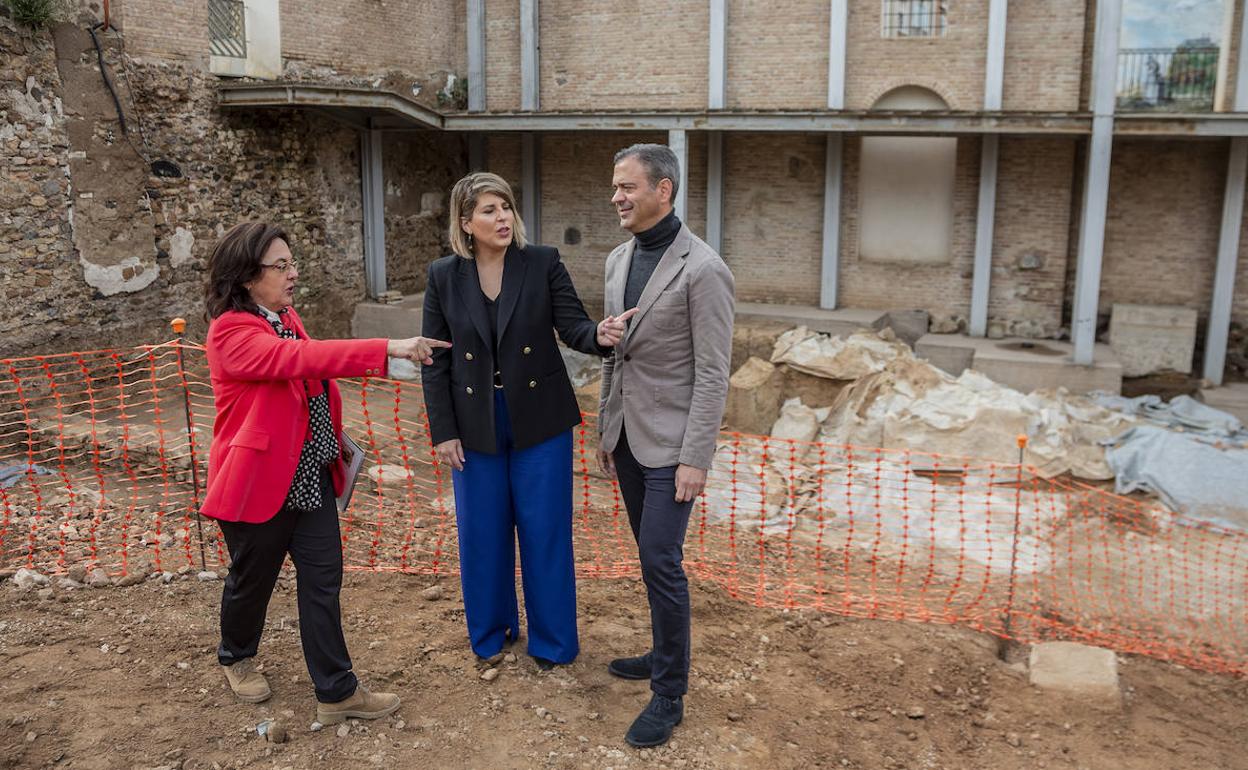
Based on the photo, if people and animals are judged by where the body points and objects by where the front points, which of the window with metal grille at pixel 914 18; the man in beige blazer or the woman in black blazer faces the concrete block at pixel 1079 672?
the window with metal grille

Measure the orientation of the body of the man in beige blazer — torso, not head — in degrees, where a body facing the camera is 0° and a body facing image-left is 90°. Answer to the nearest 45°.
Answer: approximately 45°

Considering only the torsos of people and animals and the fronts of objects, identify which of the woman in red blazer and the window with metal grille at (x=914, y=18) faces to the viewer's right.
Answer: the woman in red blazer

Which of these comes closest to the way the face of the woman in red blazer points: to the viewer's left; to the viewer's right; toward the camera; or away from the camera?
to the viewer's right

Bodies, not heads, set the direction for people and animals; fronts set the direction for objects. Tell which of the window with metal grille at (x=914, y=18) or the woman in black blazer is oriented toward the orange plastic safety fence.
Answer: the window with metal grille

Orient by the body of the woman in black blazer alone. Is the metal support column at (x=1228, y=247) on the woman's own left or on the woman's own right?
on the woman's own left

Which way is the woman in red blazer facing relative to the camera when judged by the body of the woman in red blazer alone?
to the viewer's right

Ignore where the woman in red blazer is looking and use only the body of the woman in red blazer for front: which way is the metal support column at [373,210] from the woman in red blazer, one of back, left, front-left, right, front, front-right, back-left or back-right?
left

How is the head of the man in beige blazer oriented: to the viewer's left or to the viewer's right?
to the viewer's left

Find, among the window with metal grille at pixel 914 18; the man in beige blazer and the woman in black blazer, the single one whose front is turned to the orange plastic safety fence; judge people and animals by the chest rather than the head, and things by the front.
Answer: the window with metal grille

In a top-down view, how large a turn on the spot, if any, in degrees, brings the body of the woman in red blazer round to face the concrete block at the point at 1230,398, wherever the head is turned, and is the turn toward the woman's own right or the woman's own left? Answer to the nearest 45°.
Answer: approximately 45° to the woman's own left

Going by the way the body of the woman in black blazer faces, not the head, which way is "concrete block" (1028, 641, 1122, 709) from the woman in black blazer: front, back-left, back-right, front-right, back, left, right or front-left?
left

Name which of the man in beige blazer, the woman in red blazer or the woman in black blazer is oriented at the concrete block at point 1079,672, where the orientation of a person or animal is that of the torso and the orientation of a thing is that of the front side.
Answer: the woman in red blazer
